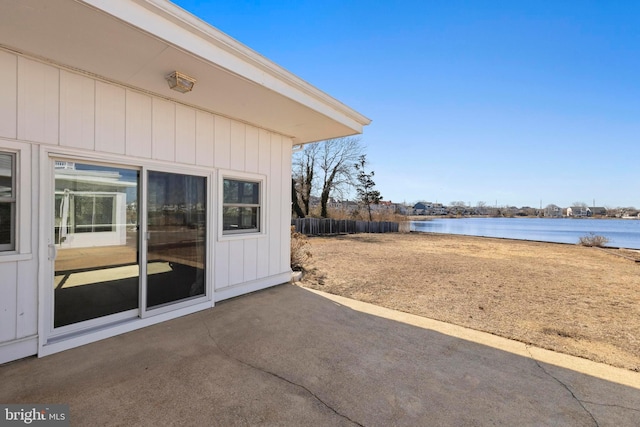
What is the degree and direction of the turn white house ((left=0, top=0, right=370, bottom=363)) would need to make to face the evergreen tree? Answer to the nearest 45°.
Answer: approximately 90° to its left

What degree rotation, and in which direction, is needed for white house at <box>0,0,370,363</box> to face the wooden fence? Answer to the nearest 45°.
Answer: approximately 90° to its left

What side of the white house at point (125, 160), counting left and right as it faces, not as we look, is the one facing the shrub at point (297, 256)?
left

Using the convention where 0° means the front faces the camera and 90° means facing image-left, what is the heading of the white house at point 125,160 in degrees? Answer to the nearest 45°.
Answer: approximately 315°

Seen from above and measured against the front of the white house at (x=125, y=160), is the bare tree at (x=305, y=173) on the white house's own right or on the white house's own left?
on the white house's own left

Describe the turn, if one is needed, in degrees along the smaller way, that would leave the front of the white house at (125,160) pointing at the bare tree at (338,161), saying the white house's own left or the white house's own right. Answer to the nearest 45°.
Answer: approximately 90° to the white house's own left
